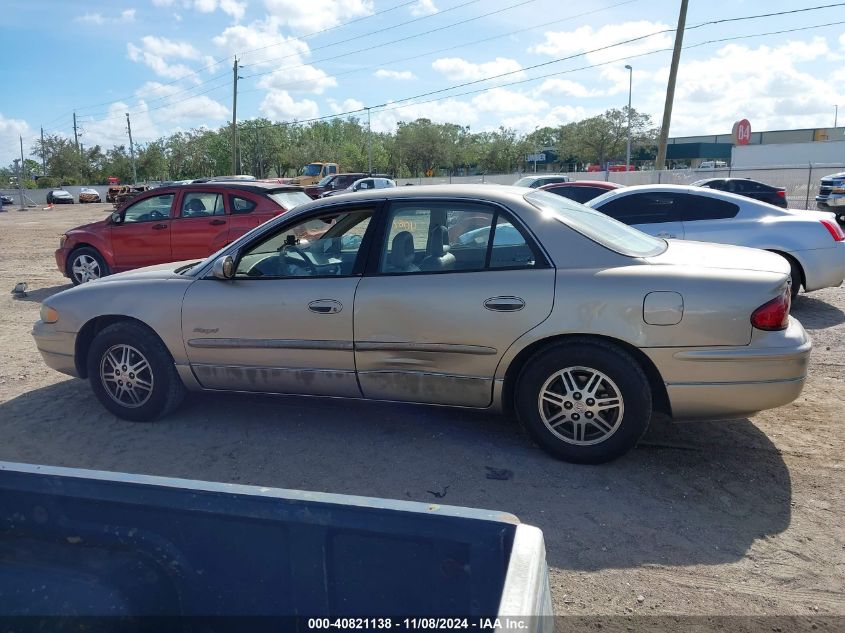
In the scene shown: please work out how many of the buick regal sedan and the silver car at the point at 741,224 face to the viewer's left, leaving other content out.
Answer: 2

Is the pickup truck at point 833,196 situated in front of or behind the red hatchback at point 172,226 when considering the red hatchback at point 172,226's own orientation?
behind

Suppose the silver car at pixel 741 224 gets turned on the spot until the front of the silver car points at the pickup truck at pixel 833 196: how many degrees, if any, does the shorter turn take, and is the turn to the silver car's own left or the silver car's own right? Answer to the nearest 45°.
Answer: approximately 90° to the silver car's own right

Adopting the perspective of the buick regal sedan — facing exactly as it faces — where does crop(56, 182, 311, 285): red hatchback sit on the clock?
The red hatchback is roughly at 2 o'clock from the buick regal sedan.

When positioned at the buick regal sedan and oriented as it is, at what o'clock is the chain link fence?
The chain link fence is roughly at 4 o'clock from the buick regal sedan.

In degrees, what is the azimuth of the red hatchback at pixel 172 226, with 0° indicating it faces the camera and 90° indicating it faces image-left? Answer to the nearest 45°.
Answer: approximately 90°

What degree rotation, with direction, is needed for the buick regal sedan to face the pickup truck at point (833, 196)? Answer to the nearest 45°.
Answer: approximately 135° to its right

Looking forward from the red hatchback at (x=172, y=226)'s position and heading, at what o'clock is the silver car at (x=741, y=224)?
The silver car is roughly at 7 o'clock from the red hatchback.

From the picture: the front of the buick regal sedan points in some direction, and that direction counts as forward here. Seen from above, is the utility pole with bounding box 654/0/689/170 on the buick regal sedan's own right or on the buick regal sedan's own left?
on the buick regal sedan's own right

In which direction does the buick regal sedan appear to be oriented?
to the viewer's left

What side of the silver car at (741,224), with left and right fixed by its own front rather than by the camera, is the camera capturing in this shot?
left
